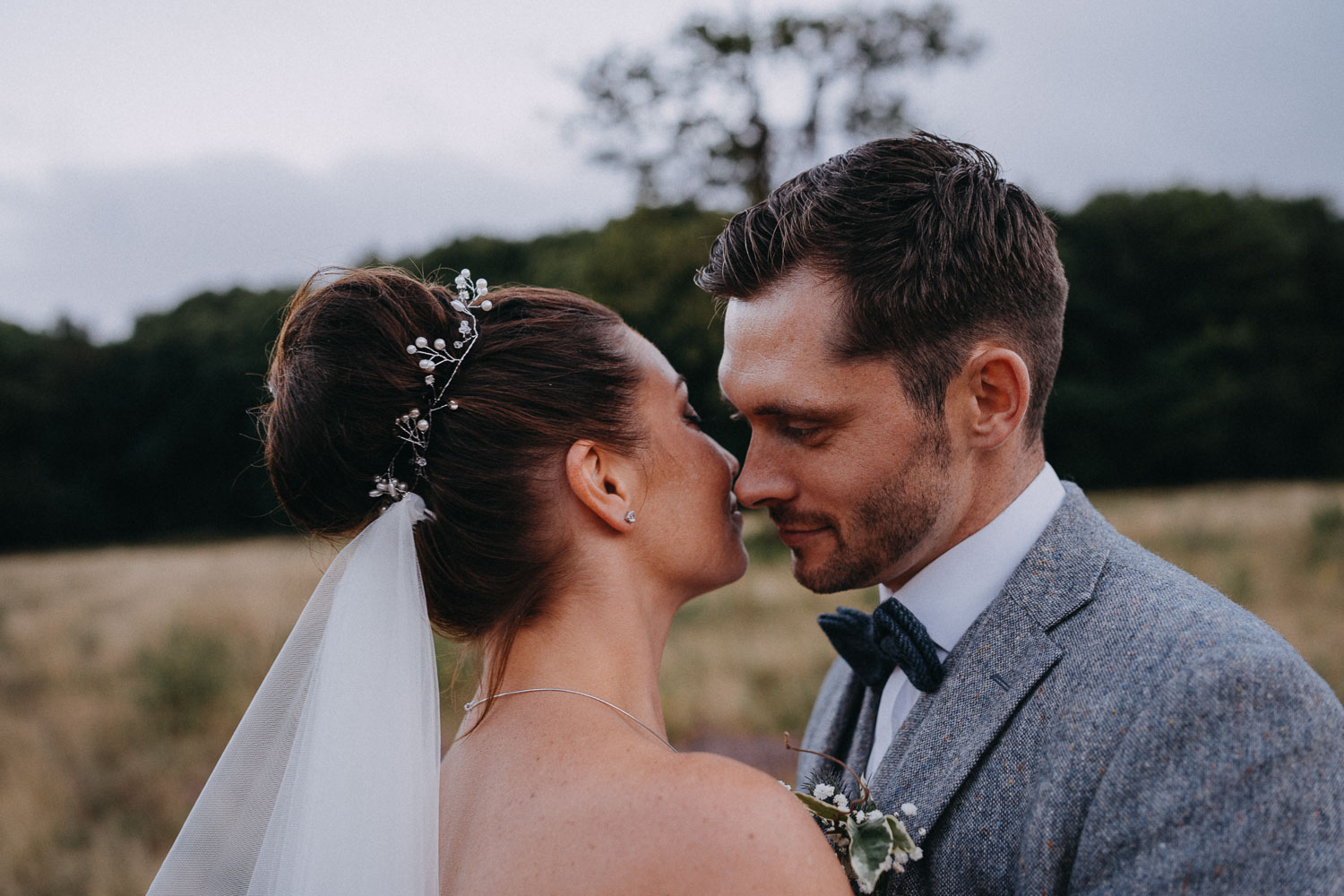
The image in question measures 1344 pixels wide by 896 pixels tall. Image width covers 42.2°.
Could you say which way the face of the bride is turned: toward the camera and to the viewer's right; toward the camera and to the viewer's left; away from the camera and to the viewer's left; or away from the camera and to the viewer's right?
away from the camera and to the viewer's right

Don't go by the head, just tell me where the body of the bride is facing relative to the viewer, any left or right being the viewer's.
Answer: facing away from the viewer and to the right of the viewer

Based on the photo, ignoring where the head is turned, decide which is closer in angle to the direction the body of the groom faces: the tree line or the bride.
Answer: the bride

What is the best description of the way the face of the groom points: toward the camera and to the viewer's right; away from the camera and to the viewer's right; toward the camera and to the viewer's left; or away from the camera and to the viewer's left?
toward the camera and to the viewer's left

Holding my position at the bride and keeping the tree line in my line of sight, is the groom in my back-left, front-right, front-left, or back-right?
front-right

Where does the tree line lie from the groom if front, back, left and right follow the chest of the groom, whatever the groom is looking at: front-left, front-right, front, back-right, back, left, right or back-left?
back-right

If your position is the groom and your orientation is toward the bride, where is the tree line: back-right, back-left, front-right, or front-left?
back-right

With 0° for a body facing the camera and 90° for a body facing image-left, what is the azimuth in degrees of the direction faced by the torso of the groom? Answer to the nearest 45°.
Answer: approximately 45°
